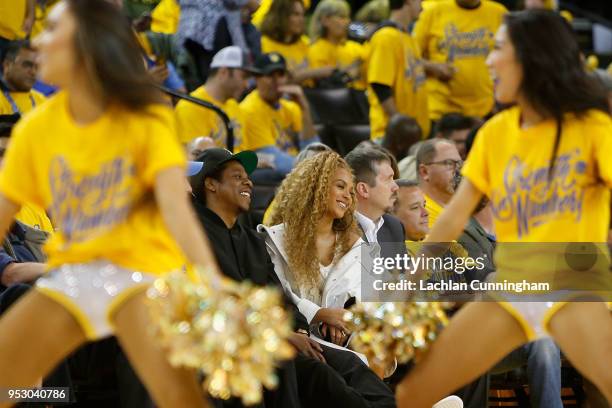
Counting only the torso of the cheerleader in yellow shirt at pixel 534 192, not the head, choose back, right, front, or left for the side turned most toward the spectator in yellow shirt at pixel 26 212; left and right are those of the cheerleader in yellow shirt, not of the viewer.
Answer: right

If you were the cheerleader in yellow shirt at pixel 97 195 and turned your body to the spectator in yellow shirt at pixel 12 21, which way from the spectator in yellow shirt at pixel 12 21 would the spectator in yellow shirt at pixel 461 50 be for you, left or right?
right

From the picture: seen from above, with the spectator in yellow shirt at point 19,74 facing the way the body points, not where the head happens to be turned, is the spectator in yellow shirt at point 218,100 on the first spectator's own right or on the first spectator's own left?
on the first spectator's own left

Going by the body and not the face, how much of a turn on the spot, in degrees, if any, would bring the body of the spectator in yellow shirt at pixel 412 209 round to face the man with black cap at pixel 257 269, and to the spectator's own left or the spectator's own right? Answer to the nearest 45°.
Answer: approximately 90° to the spectator's own right
